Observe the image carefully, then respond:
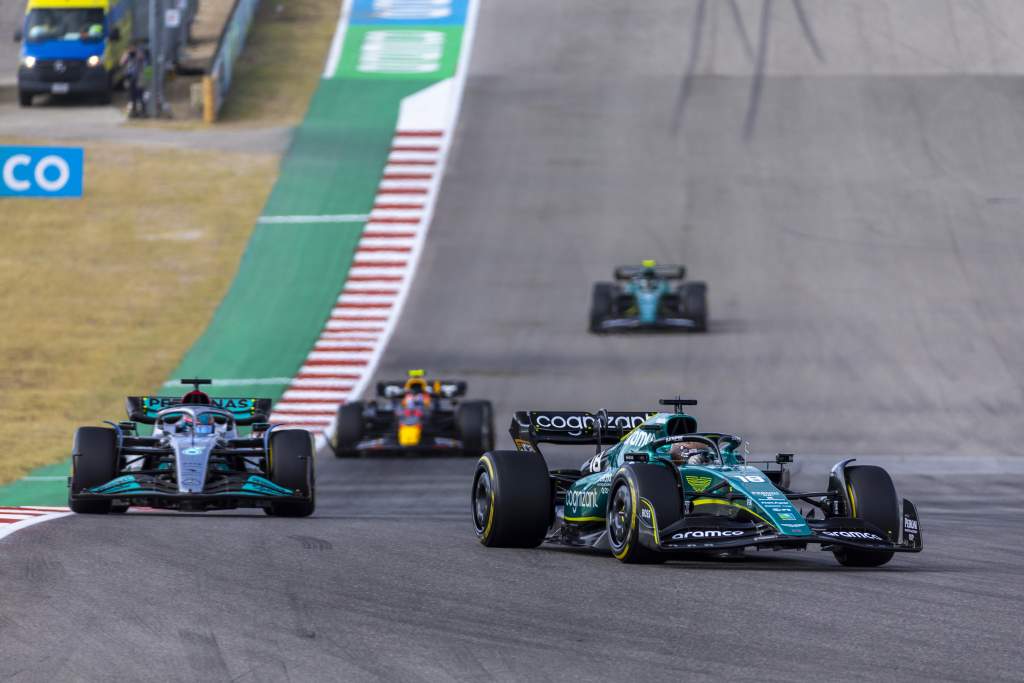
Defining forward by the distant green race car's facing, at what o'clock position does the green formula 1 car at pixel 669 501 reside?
The green formula 1 car is roughly at 12 o'clock from the distant green race car.

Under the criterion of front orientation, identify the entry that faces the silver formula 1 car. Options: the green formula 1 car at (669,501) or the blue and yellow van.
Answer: the blue and yellow van

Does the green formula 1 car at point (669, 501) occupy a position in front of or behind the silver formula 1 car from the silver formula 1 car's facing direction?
in front

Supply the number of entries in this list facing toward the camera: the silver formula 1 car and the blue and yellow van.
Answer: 2

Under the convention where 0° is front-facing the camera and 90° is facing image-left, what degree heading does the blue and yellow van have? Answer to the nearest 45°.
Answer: approximately 0°

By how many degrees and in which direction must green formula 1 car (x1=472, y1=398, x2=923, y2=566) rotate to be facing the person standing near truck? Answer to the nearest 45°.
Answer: approximately 180°

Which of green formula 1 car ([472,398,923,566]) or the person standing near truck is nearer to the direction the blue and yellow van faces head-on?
the green formula 1 car

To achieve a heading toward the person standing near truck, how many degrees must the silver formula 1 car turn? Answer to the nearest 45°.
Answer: approximately 180°

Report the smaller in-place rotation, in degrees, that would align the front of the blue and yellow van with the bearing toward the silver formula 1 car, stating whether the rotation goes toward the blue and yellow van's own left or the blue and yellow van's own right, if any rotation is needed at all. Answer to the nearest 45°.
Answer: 0° — it already faces it

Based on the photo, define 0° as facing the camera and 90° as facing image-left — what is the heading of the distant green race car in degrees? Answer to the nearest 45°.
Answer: approximately 0°

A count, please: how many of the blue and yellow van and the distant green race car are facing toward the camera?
2
